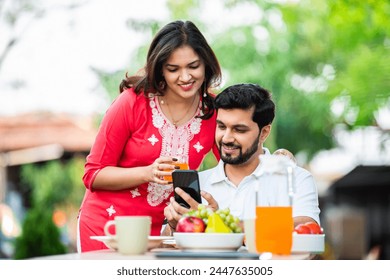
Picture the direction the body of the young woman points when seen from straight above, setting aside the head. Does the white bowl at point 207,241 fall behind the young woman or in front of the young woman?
in front

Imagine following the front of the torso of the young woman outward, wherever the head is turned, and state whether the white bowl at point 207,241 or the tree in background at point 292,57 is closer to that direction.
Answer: the white bowl

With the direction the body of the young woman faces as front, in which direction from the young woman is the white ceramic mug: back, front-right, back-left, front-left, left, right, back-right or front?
front-right

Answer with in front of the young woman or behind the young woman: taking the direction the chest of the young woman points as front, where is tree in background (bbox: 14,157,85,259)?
behind

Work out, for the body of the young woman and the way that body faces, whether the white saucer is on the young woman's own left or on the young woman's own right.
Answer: on the young woman's own right

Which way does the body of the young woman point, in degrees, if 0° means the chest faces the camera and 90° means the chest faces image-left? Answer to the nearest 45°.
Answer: approximately 315°
